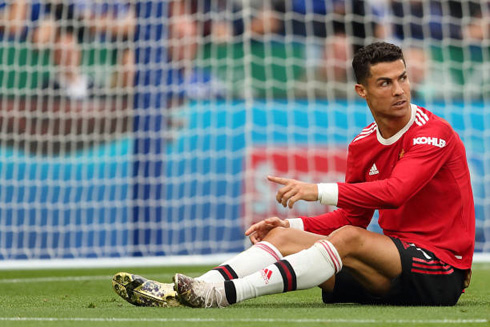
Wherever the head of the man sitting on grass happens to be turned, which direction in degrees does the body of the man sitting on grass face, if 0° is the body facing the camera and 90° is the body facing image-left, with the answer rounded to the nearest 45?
approximately 45°
